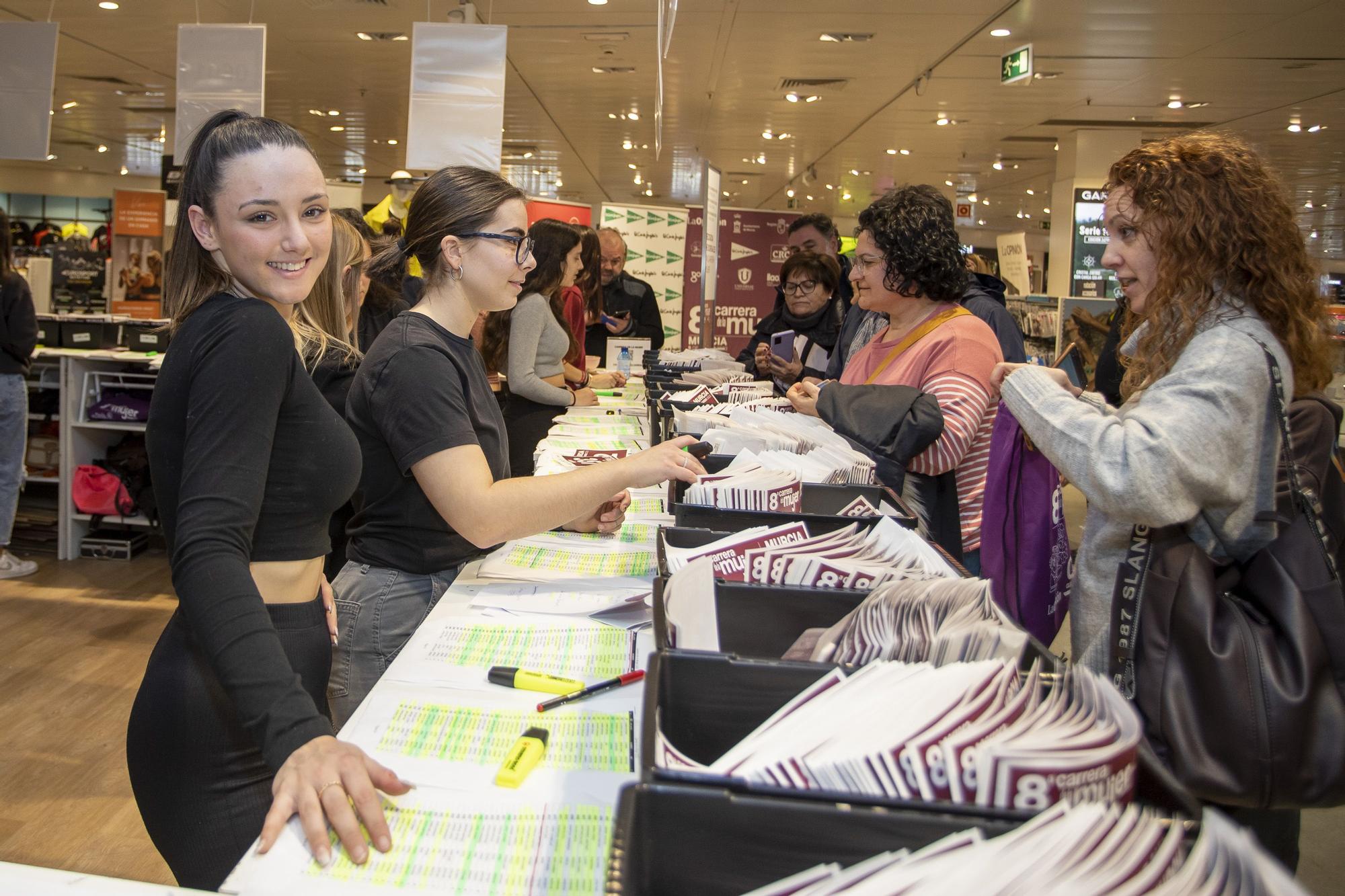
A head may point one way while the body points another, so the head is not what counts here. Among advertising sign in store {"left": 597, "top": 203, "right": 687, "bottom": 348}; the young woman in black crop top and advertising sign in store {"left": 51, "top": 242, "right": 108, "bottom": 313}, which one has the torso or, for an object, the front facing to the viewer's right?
the young woman in black crop top

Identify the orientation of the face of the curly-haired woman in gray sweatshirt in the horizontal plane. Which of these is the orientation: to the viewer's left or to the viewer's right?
to the viewer's left

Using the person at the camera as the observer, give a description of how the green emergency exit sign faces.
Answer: facing the viewer and to the left of the viewer

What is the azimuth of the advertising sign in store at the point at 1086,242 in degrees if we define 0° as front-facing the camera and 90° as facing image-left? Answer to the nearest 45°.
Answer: approximately 0°

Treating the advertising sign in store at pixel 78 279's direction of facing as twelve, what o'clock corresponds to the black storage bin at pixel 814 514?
The black storage bin is roughly at 12 o'clock from the advertising sign in store.

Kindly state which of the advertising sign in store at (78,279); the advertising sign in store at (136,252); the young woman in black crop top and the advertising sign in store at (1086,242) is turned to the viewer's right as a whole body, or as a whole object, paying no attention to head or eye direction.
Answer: the young woman in black crop top

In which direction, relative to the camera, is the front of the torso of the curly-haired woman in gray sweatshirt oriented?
to the viewer's left

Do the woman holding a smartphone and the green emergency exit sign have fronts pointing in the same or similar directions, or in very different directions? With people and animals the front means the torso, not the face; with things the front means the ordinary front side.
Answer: same or similar directions

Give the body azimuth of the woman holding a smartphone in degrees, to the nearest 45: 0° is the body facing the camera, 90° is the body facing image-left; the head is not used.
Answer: approximately 45°

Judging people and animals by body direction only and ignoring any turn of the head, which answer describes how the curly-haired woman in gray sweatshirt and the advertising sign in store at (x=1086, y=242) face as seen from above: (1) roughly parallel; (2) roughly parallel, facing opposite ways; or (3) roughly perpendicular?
roughly perpendicular

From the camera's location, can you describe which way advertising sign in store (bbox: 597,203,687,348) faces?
facing the viewer

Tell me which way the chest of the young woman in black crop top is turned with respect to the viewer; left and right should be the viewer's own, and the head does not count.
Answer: facing to the right of the viewer

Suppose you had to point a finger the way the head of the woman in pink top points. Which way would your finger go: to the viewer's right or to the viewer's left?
to the viewer's left

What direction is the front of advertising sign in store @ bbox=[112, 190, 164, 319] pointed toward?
toward the camera
